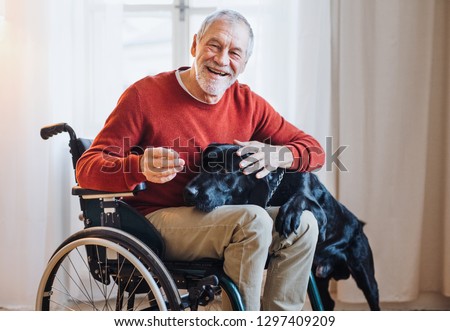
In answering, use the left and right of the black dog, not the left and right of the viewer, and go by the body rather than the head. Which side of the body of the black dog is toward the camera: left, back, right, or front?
left

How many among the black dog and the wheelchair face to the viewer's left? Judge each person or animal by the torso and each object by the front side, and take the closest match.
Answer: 1

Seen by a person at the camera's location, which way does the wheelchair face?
facing the viewer and to the right of the viewer
